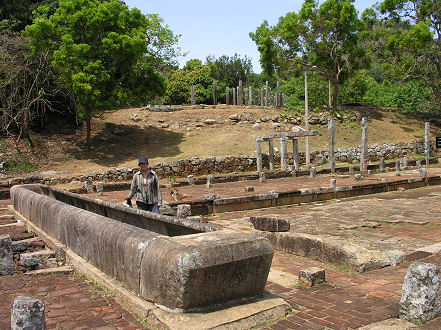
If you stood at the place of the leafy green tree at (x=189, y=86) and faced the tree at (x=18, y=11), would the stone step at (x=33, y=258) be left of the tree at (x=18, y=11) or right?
left

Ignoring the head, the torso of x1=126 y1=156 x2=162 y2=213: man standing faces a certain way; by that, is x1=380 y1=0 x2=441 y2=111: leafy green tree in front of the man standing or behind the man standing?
behind

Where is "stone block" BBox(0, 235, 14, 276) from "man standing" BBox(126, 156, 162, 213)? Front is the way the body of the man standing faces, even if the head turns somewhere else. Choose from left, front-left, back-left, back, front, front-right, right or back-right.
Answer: front-right

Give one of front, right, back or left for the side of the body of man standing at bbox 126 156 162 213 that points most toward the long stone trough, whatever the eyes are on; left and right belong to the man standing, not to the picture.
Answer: front

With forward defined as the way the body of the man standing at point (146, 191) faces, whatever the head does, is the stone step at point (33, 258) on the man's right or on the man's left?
on the man's right

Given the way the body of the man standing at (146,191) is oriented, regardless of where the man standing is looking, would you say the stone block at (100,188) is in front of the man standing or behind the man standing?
behind

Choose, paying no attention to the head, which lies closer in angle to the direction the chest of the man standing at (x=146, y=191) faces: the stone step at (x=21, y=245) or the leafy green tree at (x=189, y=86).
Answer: the stone step

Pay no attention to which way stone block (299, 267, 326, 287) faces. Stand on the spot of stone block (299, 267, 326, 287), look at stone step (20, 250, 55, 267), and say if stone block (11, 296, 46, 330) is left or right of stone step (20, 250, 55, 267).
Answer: left

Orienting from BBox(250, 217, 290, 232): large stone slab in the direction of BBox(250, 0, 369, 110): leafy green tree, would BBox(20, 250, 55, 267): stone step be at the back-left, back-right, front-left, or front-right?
back-left

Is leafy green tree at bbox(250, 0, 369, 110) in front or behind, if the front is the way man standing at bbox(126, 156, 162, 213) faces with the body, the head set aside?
behind

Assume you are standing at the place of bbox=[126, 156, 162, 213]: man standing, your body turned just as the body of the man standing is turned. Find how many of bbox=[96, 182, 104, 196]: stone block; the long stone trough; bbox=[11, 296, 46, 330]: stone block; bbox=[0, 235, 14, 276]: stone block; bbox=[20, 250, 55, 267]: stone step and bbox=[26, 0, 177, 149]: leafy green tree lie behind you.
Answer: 2

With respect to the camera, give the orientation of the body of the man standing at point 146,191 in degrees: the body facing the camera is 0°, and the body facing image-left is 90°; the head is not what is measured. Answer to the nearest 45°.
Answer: approximately 0°
